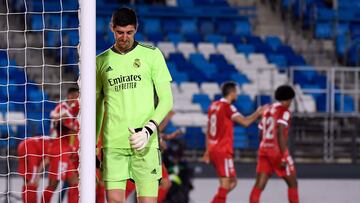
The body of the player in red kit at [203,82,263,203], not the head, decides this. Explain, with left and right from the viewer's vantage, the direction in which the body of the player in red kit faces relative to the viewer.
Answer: facing away from the viewer and to the right of the viewer

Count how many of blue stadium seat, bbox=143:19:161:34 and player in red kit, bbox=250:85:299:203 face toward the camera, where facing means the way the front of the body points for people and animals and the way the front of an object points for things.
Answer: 1

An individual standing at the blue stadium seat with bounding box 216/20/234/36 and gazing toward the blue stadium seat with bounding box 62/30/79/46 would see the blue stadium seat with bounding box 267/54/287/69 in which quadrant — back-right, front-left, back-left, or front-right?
back-left

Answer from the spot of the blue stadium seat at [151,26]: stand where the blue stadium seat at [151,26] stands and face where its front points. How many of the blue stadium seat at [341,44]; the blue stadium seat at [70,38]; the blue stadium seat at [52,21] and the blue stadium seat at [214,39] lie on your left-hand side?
2

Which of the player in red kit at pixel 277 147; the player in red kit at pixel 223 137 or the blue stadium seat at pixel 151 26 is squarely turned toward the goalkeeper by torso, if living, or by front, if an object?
the blue stadium seat

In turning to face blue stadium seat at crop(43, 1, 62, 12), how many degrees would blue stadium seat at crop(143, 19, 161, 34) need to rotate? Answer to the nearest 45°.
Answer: approximately 90° to its right

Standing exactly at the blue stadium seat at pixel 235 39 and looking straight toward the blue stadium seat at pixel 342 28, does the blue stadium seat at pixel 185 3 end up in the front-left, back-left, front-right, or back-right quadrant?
back-left
